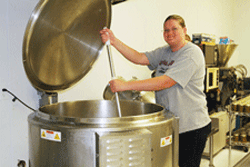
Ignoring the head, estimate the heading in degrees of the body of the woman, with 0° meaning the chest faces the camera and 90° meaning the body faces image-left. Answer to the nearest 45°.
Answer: approximately 45°

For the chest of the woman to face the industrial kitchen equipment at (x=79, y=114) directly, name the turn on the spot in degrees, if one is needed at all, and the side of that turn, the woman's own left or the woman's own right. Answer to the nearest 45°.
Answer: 0° — they already face it
